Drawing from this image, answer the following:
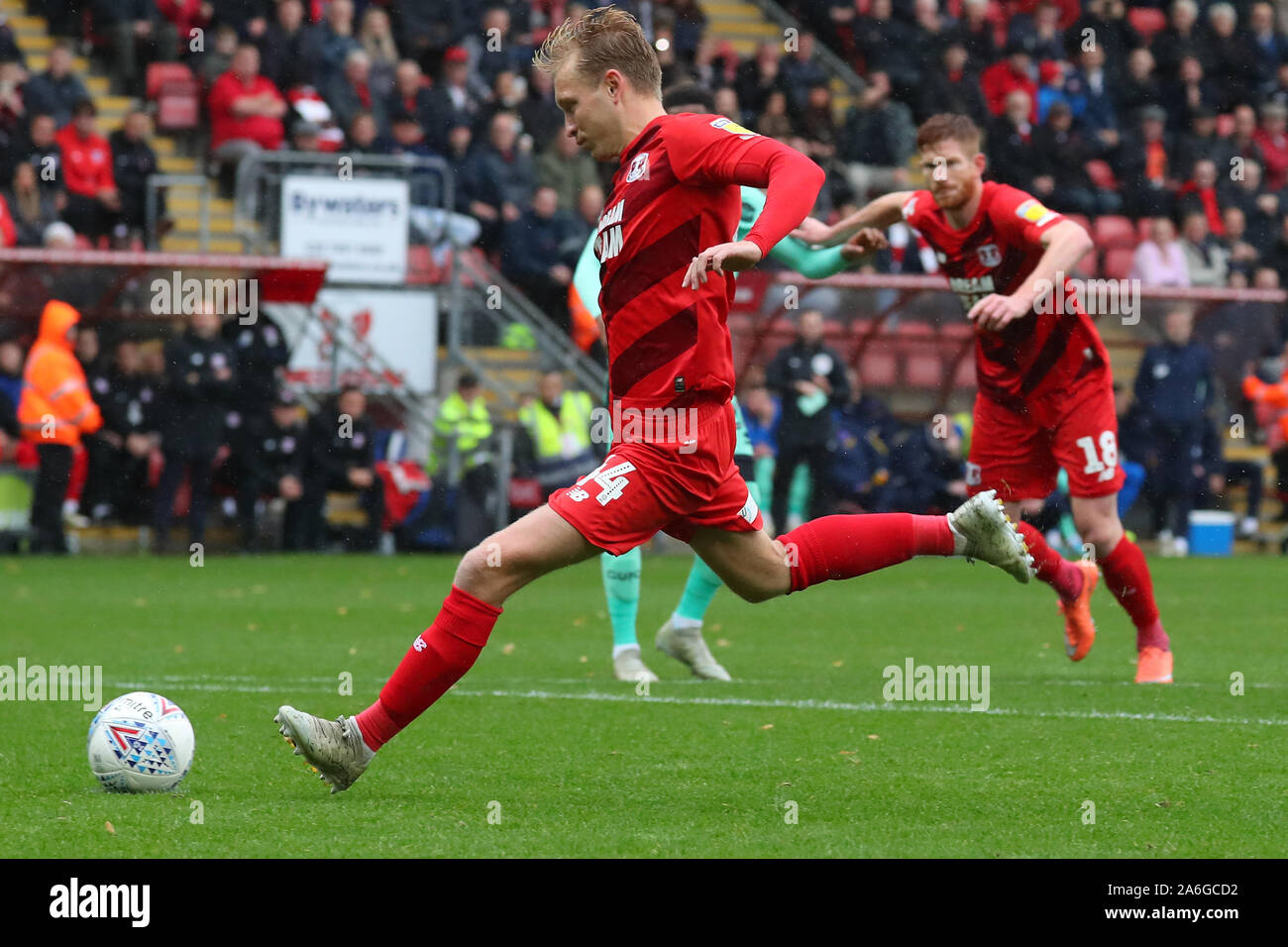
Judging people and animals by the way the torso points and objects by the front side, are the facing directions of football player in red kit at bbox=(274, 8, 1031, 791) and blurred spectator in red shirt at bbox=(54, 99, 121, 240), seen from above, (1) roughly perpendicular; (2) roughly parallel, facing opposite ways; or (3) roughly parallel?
roughly perpendicular

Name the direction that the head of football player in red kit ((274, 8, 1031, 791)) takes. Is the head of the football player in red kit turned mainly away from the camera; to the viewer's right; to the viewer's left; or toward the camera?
to the viewer's left

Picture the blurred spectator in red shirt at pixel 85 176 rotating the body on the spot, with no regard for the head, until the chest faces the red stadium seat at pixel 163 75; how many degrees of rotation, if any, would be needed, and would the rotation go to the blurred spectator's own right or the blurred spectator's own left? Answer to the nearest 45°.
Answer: approximately 135° to the blurred spectator's own left

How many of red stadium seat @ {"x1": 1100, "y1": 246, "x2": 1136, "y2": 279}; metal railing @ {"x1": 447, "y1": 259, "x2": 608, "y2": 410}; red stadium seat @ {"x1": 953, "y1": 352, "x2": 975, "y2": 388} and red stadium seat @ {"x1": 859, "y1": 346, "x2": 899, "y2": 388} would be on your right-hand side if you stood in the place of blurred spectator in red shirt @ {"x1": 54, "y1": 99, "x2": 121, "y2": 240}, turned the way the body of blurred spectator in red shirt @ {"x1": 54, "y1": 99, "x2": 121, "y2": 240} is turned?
0

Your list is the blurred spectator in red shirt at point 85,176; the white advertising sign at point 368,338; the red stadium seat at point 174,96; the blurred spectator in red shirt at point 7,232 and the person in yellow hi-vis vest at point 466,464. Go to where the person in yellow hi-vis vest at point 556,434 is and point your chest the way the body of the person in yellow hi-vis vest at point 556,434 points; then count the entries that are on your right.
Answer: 5

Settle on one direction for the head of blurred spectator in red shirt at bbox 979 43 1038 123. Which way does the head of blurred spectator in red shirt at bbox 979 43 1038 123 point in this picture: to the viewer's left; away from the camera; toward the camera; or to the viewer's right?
toward the camera

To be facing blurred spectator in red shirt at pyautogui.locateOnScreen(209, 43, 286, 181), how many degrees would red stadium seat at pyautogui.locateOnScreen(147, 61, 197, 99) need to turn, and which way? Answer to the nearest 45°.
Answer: approximately 45° to its left

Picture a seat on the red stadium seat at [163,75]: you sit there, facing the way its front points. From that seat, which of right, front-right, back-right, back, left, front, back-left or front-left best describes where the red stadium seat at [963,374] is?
left

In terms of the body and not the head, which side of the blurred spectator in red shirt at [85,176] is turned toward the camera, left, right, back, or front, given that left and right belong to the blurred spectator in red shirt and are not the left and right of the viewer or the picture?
front

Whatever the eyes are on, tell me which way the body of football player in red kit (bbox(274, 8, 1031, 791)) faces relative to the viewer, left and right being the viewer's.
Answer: facing to the left of the viewer

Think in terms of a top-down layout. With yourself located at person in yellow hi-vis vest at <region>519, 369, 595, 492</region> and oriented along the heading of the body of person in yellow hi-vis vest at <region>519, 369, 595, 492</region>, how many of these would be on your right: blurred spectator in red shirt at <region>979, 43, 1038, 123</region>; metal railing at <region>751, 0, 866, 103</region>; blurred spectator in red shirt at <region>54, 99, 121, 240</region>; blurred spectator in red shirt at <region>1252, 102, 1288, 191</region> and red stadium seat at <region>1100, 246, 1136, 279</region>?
1

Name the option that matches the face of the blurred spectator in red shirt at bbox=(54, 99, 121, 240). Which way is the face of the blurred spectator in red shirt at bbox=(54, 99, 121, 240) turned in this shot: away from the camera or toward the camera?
toward the camera

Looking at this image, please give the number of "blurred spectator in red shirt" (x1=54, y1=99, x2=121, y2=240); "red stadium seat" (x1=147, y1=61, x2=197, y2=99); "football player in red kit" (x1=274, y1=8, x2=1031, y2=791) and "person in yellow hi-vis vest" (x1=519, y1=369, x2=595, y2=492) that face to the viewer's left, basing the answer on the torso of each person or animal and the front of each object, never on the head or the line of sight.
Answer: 1

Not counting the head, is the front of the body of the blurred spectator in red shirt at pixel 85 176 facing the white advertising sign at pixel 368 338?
no

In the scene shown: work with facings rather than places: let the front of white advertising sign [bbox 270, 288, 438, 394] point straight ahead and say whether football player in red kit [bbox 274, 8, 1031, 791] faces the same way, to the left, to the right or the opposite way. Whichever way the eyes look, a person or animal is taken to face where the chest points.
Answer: to the right

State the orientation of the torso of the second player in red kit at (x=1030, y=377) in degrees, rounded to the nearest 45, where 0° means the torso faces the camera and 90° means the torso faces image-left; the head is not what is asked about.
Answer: approximately 45°
